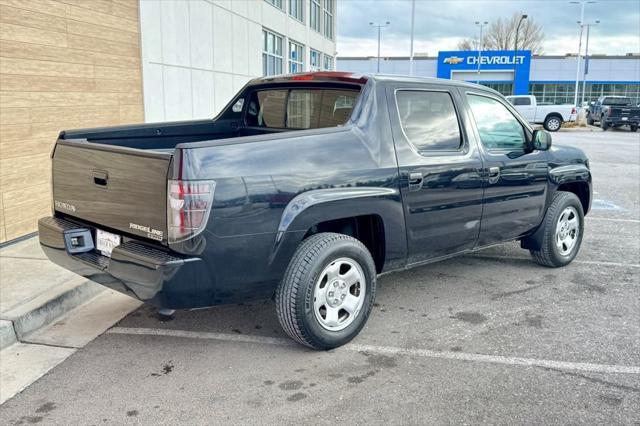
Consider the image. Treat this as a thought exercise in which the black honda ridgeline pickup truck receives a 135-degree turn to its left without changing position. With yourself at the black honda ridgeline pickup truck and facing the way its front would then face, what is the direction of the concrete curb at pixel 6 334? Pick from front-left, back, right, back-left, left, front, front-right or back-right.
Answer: front

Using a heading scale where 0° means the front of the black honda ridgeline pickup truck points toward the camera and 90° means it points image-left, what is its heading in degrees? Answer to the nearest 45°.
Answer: approximately 225°

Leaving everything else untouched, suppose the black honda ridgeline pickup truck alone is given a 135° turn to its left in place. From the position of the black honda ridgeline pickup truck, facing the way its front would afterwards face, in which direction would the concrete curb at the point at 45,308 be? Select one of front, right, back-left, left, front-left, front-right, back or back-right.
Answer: front

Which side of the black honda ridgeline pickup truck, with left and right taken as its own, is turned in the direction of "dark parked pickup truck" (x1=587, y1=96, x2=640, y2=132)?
front
